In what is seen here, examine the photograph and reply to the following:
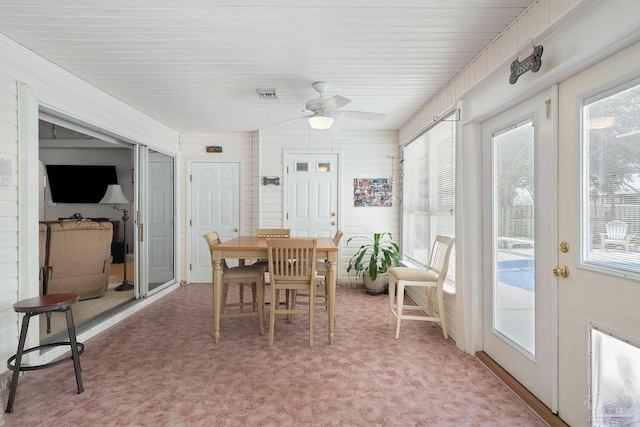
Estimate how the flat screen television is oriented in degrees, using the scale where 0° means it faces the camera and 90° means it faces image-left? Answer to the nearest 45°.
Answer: approximately 0°

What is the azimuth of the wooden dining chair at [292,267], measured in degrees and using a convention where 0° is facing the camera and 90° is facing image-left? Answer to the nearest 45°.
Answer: approximately 180°

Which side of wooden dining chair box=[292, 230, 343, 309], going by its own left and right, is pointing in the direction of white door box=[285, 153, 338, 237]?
right

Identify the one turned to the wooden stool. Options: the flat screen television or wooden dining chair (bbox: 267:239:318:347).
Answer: the flat screen television

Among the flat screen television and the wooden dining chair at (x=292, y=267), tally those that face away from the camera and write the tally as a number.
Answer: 1

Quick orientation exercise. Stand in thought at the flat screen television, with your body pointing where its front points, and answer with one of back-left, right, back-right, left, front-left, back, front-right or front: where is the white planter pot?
front-left

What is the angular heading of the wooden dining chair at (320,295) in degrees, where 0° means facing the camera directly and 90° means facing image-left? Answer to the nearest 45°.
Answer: approximately 90°

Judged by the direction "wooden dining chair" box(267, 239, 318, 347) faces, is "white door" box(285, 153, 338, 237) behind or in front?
in front

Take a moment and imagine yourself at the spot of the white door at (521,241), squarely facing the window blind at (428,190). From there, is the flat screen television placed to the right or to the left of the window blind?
left

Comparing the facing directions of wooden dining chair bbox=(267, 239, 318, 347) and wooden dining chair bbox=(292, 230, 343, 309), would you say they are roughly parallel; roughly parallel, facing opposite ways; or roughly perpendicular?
roughly perpendicular

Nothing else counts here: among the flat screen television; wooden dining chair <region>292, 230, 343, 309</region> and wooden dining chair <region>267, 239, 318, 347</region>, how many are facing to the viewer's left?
1
